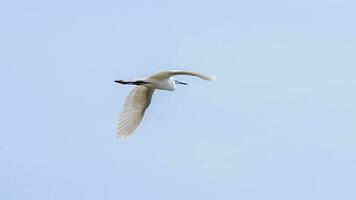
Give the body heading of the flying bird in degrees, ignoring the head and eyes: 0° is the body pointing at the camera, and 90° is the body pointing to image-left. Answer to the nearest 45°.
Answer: approximately 270°
